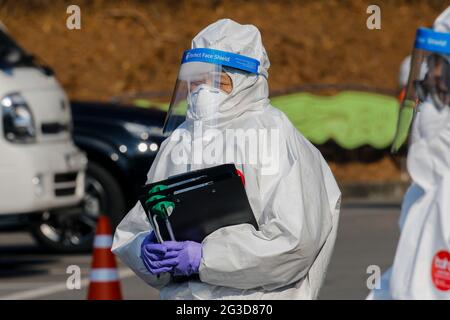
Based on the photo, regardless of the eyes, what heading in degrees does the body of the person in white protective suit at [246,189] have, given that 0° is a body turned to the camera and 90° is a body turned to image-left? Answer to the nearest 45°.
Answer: approximately 45°

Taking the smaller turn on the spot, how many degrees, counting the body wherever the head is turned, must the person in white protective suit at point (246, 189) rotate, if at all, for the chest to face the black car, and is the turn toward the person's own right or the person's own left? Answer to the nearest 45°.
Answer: approximately 135° to the person's own right

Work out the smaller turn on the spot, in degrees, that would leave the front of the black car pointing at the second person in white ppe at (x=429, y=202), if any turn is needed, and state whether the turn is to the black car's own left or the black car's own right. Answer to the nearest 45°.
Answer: approximately 90° to the black car's own right

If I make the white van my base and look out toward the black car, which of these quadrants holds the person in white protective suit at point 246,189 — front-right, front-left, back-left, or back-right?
back-right

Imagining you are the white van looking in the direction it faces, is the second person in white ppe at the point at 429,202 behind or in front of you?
in front

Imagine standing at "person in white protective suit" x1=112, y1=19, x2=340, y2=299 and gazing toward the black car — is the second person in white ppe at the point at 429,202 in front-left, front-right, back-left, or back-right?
back-right

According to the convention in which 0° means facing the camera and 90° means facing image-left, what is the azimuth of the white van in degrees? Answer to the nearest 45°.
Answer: approximately 315°

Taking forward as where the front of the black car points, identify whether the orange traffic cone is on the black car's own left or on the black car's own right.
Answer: on the black car's own right
